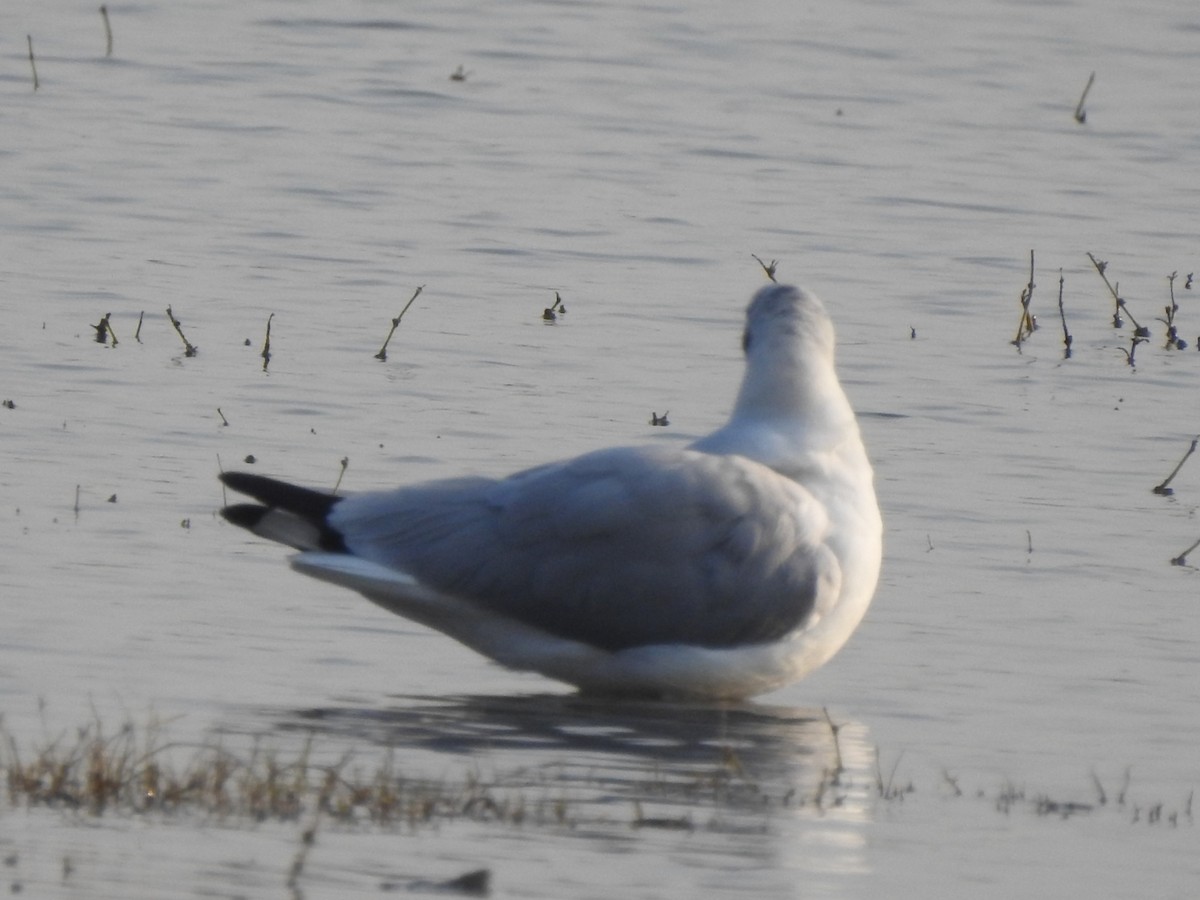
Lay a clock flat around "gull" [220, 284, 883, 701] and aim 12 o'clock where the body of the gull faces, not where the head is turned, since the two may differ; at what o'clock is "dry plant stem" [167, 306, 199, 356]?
The dry plant stem is roughly at 8 o'clock from the gull.

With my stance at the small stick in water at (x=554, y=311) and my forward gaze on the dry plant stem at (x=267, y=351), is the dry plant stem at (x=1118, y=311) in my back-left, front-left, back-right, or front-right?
back-left

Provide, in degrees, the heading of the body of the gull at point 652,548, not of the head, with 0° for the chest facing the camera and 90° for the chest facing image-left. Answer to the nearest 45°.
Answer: approximately 270°

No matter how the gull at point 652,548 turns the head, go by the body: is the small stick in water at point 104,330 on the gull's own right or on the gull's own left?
on the gull's own left

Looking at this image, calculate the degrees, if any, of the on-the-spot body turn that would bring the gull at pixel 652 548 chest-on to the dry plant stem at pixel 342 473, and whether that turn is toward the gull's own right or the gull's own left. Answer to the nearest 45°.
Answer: approximately 135° to the gull's own left

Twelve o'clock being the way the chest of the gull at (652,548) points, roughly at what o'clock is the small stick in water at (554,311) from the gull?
The small stick in water is roughly at 9 o'clock from the gull.
